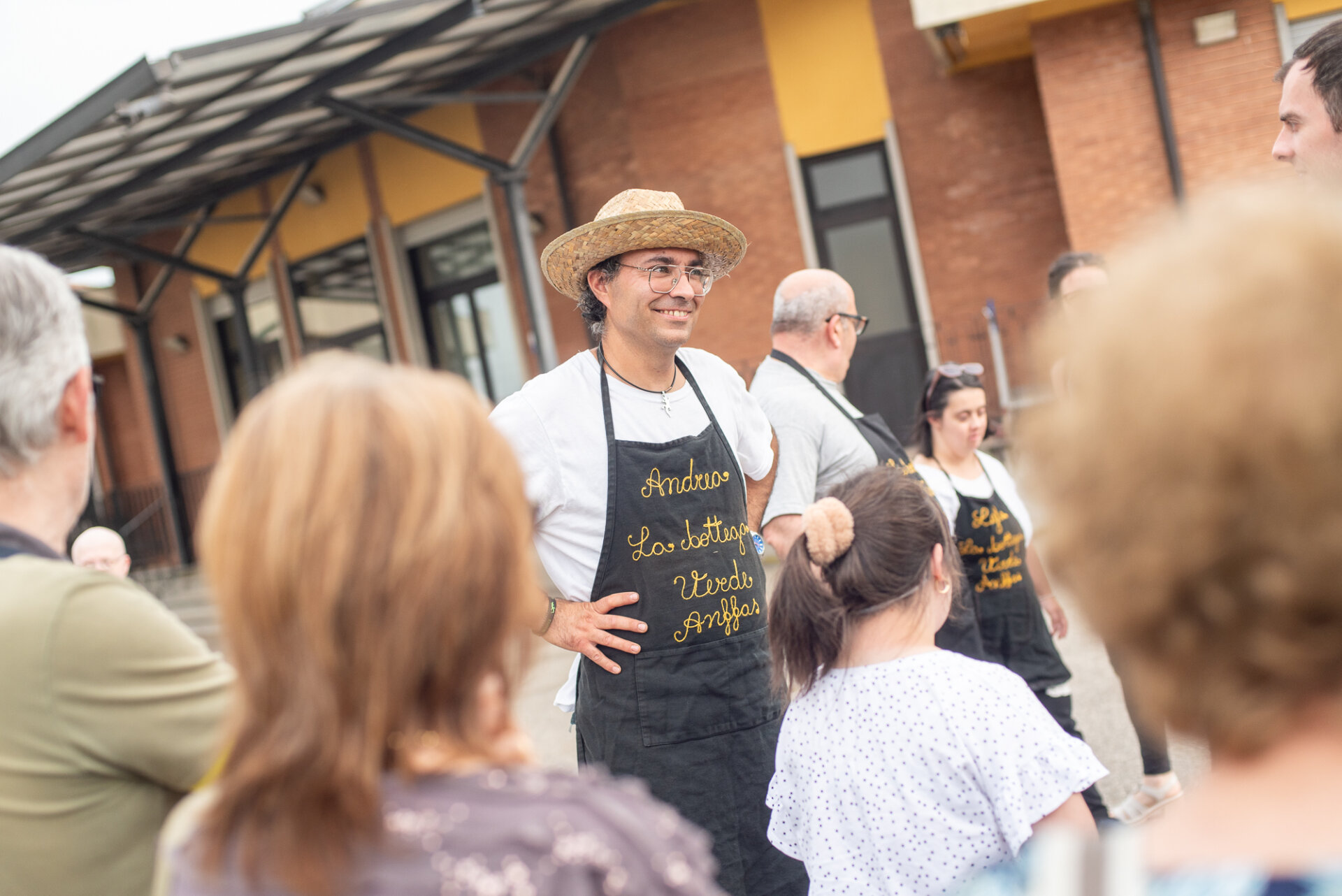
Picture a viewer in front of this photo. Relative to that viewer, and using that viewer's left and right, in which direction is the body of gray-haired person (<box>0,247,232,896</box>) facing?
facing away from the viewer and to the right of the viewer

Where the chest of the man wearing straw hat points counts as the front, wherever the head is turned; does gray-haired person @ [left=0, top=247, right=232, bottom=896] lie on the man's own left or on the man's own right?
on the man's own right

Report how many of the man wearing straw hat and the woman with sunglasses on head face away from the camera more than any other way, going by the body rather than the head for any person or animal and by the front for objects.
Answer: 0

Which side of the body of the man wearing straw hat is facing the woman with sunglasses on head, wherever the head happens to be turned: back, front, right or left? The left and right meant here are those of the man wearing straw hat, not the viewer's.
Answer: left

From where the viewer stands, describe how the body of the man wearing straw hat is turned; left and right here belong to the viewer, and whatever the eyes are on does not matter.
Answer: facing the viewer and to the right of the viewer

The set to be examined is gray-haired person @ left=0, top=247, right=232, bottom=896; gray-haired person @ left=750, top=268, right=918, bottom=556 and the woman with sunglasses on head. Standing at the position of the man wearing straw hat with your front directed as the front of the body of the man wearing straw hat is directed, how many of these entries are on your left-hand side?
2

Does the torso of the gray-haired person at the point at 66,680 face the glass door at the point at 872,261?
yes

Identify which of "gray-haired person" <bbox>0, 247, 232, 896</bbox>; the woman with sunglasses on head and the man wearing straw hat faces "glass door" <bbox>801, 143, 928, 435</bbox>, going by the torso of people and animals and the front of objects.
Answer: the gray-haired person

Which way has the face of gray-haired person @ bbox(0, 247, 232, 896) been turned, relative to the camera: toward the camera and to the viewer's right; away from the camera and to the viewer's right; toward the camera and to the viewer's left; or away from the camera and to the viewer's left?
away from the camera and to the viewer's right
